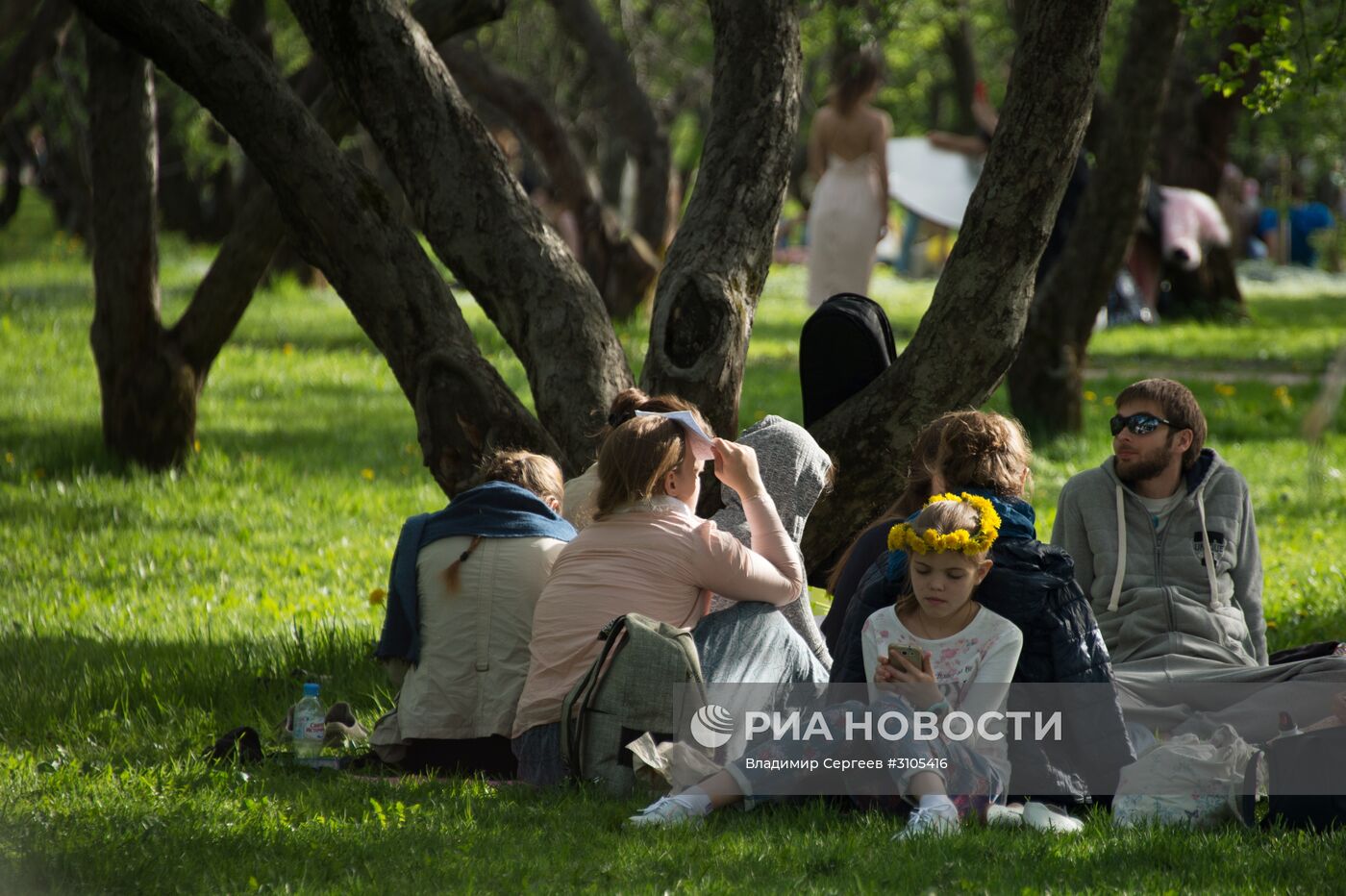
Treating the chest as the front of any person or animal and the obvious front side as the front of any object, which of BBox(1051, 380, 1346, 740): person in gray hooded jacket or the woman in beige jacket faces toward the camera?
the person in gray hooded jacket

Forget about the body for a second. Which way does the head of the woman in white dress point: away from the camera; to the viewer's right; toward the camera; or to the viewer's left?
away from the camera

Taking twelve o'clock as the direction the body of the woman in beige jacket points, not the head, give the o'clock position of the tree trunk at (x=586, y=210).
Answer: The tree trunk is roughly at 12 o'clock from the woman in beige jacket.

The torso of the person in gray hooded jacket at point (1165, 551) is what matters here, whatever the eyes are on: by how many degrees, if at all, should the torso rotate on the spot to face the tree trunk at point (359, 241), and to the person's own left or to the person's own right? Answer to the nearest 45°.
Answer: approximately 90° to the person's own right

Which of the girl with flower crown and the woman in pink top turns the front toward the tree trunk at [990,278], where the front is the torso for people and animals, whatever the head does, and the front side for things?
the woman in pink top

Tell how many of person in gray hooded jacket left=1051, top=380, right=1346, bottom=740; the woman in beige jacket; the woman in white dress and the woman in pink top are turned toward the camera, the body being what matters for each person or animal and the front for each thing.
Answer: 1

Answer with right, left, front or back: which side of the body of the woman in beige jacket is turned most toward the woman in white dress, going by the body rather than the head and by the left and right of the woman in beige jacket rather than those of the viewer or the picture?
front

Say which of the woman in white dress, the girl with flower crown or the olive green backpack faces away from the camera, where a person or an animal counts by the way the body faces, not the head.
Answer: the woman in white dress

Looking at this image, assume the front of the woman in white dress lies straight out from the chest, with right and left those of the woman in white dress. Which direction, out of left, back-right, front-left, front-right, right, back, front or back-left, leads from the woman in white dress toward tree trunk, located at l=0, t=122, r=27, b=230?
front-left

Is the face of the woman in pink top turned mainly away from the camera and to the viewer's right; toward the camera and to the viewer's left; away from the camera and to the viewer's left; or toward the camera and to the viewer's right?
away from the camera and to the viewer's right

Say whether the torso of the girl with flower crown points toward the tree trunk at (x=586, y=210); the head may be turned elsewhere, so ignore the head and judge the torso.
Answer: no

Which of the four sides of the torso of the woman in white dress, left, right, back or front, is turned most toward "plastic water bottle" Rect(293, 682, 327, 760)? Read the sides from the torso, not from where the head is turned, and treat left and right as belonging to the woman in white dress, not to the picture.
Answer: back

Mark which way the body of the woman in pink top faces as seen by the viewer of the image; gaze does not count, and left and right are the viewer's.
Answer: facing away from the viewer and to the right of the viewer

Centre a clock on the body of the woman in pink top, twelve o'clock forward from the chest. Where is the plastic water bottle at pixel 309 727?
The plastic water bottle is roughly at 8 o'clock from the woman in pink top.

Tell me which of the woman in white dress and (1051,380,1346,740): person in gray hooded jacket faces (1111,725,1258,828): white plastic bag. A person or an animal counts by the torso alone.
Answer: the person in gray hooded jacket

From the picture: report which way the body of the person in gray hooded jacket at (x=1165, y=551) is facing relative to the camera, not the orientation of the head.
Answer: toward the camera

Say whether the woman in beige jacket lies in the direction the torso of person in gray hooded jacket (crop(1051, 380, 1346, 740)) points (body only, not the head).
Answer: no

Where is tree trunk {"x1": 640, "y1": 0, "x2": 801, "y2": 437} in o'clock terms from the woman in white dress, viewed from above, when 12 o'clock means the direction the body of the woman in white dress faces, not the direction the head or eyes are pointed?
The tree trunk is roughly at 6 o'clock from the woman in white dress.
